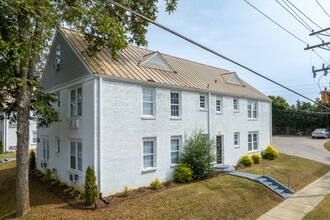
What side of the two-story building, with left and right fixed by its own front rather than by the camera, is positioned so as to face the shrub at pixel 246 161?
front

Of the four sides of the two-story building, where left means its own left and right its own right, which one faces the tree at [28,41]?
right

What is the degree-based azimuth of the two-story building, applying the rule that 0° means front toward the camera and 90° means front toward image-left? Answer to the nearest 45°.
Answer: approximately 315°

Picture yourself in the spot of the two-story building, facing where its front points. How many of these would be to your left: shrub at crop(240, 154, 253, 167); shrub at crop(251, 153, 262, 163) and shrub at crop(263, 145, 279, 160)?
3
